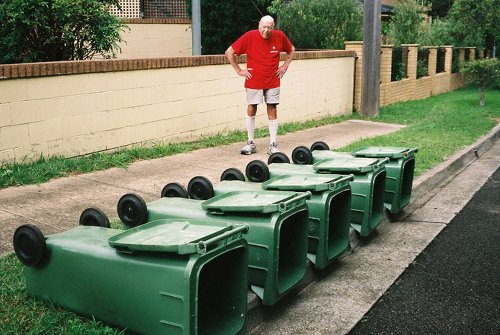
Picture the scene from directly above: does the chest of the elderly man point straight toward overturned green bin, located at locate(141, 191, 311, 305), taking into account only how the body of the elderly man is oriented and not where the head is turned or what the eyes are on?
yes

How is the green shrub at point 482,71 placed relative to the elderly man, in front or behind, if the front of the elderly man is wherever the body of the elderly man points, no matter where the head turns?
behind

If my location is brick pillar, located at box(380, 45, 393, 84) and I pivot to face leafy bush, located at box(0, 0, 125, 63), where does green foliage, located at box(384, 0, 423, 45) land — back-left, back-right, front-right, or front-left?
back-right

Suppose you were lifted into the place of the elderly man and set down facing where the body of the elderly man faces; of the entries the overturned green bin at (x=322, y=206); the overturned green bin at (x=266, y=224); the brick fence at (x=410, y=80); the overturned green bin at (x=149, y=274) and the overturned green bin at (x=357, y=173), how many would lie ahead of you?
4

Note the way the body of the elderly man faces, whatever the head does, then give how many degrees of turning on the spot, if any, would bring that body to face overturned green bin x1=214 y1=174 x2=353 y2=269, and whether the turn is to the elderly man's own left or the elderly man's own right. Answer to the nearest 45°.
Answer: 0° — they already face it

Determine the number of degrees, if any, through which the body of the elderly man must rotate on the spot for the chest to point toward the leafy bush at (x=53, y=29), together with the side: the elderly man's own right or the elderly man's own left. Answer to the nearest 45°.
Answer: approximately 90° to the elderly man's own right

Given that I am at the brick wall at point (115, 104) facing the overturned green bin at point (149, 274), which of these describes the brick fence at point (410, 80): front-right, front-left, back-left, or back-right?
back-left

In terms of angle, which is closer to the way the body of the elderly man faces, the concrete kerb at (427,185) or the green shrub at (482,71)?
the concrete kerb

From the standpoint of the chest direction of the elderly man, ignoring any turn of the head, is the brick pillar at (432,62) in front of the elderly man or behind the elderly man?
behind

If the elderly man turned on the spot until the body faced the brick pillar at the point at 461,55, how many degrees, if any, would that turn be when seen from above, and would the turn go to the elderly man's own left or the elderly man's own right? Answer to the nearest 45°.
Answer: approximately 135° to the elderly man's own left

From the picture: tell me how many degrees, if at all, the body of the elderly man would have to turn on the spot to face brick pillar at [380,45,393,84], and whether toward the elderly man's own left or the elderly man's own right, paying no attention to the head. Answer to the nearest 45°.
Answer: approximately 180°

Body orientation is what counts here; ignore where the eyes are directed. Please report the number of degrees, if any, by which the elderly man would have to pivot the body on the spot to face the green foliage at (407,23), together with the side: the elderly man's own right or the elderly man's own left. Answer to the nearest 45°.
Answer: approximately 180°

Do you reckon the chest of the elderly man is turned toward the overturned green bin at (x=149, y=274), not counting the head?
yes

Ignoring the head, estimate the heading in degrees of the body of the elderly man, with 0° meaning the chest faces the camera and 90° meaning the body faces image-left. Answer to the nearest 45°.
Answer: approximately 0°

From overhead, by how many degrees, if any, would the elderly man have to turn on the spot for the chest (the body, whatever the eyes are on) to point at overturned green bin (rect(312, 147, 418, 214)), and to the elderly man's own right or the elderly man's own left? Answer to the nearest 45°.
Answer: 0° — they already face it

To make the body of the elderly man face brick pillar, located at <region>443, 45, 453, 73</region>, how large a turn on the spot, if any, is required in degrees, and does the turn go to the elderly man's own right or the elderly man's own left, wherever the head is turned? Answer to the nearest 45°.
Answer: approximately 135° to the elderly man's own left
